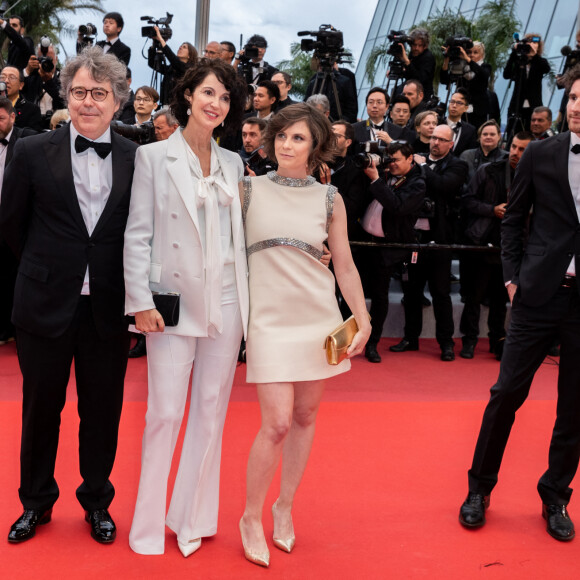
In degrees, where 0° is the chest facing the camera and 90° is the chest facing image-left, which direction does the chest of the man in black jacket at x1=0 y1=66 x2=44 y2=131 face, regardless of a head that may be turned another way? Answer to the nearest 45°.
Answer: approximately 45°

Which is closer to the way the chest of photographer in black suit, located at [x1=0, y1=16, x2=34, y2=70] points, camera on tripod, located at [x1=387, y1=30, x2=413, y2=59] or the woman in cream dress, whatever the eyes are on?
the woman in cream dress

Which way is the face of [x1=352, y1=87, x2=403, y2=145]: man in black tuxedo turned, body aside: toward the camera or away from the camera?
toward the camera

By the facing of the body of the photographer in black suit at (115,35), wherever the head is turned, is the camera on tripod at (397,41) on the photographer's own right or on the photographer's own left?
on the photographer's own left

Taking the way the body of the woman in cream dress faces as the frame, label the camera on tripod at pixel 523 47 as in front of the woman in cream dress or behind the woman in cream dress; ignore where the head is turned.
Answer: behind

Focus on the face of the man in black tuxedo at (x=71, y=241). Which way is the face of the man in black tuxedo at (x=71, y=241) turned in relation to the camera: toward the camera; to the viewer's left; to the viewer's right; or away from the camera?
toward the camera

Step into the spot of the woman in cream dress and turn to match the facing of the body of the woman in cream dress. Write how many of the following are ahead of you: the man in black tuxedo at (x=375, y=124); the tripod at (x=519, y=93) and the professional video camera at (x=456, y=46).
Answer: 0

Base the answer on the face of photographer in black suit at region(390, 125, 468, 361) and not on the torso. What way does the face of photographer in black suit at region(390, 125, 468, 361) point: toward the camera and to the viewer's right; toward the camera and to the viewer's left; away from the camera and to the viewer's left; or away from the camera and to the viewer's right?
toward the camera and to the viewer's left

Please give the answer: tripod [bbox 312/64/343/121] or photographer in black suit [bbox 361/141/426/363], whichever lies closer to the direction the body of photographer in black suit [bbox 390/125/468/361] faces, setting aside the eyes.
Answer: the photographer in black suit

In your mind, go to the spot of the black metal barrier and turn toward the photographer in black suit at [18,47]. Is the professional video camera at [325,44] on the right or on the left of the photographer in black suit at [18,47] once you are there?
right

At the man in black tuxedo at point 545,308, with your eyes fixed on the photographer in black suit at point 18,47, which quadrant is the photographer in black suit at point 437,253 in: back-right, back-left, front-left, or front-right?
front-right

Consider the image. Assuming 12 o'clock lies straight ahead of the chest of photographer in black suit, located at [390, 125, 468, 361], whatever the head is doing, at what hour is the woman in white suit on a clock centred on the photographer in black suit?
The woman in white suit is roughly at 11 o'clock from the photographer in black suit.

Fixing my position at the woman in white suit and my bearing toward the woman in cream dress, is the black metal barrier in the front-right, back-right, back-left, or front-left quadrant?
front-left
